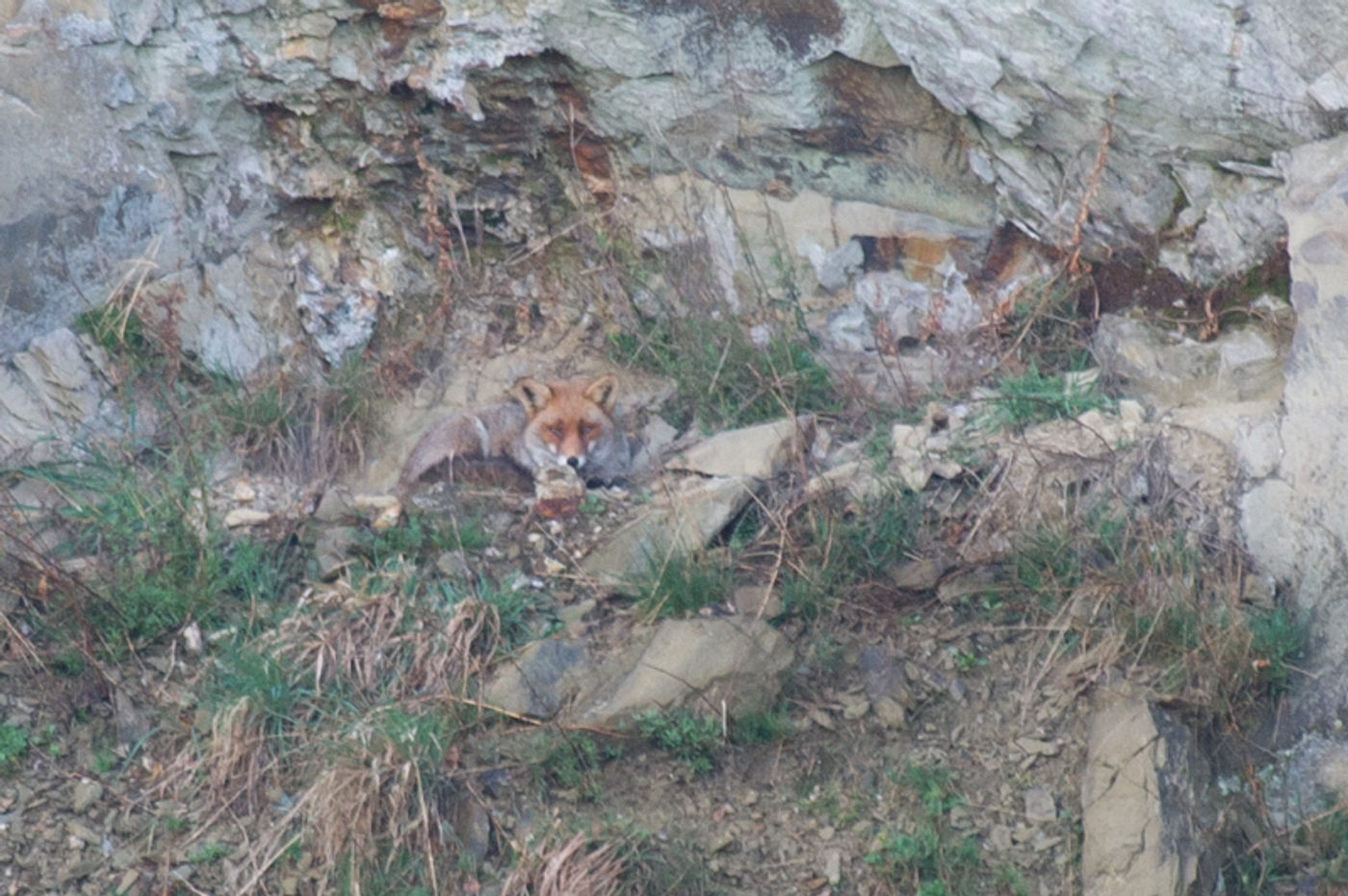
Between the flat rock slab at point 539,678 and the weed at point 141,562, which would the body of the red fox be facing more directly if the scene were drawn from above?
the flat rock slab

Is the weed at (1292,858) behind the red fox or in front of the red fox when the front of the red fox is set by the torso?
in front

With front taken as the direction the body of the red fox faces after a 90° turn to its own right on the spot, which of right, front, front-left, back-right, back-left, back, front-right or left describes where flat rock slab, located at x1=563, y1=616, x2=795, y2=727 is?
front-left

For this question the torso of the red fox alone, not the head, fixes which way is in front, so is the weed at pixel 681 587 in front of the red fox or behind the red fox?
in front

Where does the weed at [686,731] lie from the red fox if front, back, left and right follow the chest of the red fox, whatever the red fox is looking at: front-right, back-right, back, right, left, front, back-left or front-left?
front-right

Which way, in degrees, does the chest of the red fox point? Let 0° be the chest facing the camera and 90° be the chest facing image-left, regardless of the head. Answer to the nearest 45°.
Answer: approximately 315°

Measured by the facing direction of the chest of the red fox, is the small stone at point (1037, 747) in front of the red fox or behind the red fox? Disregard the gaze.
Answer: in front

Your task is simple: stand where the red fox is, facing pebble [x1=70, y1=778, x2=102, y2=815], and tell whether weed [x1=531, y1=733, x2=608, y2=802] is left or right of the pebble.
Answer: left

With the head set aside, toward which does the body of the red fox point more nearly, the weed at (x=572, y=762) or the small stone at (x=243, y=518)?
the weed

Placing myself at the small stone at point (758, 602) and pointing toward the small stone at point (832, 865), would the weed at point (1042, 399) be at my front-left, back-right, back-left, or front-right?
back-left

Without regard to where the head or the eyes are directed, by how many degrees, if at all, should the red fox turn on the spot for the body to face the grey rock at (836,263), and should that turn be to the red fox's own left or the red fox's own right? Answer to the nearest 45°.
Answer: approximately 45° to the red fox's own left

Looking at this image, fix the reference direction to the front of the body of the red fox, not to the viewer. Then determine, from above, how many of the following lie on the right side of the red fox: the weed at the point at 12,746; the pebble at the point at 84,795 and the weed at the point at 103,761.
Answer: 3

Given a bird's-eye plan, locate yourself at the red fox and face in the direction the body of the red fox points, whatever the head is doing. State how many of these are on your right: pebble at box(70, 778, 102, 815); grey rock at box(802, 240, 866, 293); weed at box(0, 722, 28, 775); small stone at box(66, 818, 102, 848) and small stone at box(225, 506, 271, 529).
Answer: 4

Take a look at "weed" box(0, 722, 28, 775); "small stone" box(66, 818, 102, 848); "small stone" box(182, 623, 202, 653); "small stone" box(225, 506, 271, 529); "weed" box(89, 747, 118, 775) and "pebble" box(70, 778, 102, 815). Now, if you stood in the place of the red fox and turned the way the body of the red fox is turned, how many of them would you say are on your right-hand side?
6

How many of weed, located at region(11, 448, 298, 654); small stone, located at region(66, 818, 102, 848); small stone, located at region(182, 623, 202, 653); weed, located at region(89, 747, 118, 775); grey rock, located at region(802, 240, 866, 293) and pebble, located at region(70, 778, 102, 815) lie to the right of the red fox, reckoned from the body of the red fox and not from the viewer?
5

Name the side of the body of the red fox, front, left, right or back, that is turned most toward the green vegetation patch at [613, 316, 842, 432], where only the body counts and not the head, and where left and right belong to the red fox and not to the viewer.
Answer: front

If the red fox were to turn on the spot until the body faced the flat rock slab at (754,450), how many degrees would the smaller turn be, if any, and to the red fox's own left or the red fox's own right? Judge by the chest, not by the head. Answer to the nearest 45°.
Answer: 0° — it already faces it

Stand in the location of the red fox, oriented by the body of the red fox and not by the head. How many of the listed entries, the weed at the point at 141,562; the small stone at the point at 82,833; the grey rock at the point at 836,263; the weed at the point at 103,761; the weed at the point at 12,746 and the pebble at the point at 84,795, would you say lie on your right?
5
